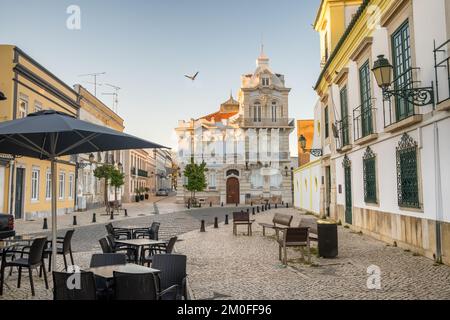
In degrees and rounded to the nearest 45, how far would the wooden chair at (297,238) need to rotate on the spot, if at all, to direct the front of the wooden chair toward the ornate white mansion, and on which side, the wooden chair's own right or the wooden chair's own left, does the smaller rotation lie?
approximately 45° to the wooden chair's own right

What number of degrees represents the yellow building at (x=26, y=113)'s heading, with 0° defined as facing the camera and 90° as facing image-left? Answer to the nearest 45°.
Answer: approximately 315°

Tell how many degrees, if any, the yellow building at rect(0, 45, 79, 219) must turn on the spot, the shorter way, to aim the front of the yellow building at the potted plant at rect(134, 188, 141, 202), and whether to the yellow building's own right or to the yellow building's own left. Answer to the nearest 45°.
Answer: approximately 90° to the yellow building's own left

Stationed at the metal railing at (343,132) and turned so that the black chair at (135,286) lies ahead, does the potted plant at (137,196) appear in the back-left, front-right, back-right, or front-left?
back-right

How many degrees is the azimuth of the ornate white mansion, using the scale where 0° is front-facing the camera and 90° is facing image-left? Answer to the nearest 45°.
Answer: approximately 0°

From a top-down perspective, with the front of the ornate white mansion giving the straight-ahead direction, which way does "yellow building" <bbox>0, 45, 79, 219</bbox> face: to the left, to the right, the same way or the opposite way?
to the left

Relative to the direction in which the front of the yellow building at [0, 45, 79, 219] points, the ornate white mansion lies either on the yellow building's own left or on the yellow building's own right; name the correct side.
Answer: on the yellow building's own left

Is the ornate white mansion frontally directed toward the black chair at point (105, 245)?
yes

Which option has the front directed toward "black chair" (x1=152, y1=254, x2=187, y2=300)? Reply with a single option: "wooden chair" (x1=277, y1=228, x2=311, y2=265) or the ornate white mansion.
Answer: the ornate white mansion

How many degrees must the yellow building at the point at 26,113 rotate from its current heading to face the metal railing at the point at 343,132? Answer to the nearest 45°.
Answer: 0° — it already faces it

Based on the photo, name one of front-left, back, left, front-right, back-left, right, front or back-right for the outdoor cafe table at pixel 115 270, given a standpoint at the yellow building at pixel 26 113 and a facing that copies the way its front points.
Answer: front-right

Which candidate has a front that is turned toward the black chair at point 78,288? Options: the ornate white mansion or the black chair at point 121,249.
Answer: the ornate white mansion
